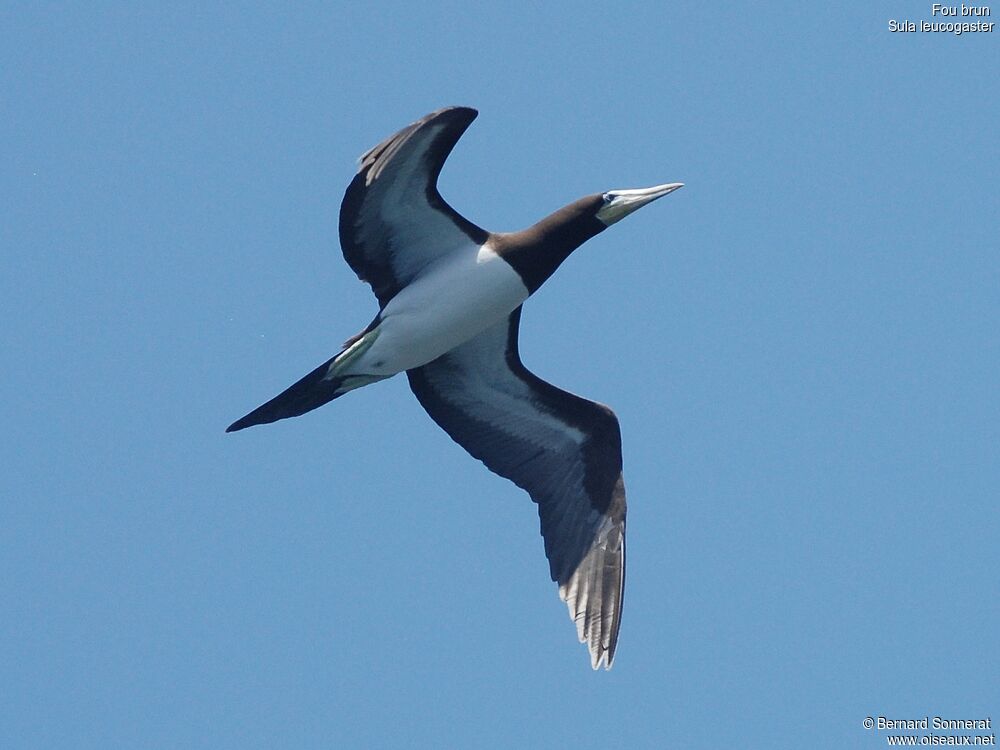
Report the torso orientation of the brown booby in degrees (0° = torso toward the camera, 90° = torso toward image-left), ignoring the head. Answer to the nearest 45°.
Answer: approximately 270°
